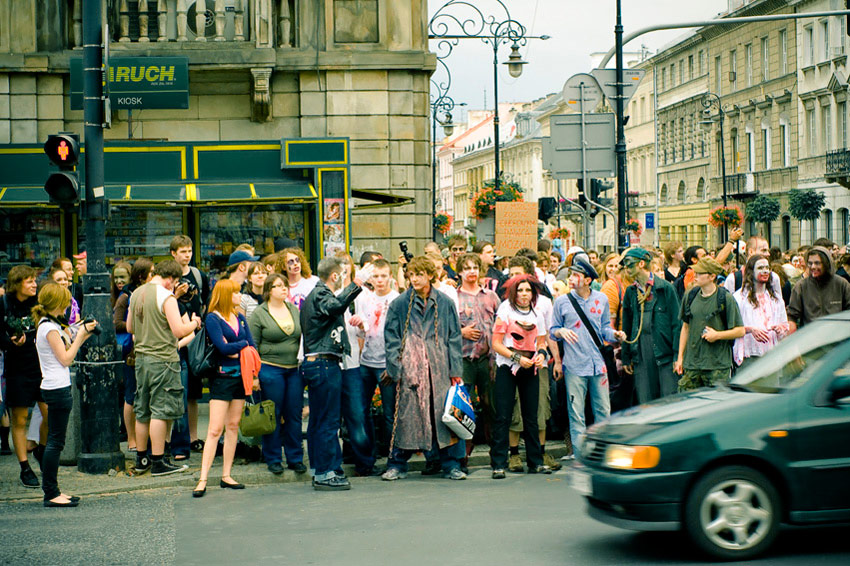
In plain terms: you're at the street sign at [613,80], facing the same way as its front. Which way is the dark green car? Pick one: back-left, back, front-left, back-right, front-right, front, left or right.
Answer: back

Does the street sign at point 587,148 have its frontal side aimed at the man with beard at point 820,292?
no

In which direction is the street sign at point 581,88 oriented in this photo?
away from the camera

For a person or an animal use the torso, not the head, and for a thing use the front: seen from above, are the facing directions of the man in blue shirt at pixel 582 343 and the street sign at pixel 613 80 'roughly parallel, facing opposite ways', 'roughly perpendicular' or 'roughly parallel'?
roughly parallel, facing opposite ways

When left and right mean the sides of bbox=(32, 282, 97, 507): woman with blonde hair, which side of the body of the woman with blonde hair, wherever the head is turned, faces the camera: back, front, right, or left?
right

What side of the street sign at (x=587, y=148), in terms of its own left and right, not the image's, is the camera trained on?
back

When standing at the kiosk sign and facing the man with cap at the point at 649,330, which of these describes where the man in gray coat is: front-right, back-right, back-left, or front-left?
front-right

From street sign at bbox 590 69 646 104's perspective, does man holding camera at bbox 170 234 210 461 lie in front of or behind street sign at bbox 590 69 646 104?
behind

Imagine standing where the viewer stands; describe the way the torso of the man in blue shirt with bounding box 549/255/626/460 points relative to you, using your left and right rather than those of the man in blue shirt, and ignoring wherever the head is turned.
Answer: facing the viewer

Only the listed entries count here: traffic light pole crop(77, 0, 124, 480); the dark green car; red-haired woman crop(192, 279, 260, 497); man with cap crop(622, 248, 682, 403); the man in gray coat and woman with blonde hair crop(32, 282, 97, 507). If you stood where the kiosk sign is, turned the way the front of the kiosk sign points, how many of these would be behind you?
0

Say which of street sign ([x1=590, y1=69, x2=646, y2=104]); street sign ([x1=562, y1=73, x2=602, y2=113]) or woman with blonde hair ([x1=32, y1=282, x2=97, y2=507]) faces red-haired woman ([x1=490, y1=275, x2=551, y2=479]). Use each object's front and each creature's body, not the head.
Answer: the woman with blonde hair

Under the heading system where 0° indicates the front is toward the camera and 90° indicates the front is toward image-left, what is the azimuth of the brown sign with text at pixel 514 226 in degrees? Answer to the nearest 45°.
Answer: approximately 0°

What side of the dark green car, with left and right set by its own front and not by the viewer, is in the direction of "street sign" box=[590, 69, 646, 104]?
right

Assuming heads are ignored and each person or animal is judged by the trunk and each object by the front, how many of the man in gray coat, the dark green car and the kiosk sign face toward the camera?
2

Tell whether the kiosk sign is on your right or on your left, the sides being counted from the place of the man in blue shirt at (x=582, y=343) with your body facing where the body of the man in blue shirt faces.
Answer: on your right

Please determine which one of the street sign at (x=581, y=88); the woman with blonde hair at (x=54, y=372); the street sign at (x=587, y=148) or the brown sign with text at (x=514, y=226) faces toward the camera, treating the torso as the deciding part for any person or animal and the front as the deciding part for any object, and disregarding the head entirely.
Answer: the brown sign with text

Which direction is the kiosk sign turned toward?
toward the camera

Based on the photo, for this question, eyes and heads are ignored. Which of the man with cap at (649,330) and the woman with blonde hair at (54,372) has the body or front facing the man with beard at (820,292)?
the woman with blonde hair

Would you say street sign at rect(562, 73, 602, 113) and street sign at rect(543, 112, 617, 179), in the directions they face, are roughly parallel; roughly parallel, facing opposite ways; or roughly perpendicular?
roughly parallel

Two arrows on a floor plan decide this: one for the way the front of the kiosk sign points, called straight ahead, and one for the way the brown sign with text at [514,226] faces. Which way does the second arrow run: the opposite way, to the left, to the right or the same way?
the same way
